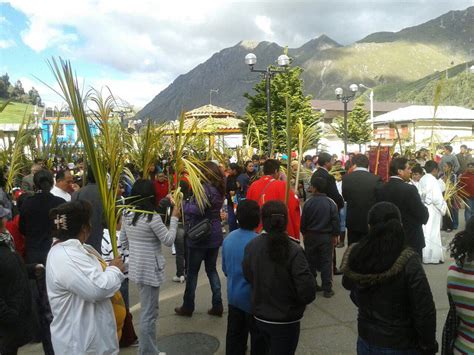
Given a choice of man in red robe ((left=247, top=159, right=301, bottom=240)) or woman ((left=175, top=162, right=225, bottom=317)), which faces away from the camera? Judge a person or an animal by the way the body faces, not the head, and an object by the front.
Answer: the man in red robe

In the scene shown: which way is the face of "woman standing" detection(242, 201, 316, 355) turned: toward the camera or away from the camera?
away from the camera

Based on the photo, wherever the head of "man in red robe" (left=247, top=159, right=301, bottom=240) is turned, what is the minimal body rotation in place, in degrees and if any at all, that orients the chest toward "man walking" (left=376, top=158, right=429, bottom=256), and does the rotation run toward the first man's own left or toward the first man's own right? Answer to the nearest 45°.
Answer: approximately 90° to the first man's own right

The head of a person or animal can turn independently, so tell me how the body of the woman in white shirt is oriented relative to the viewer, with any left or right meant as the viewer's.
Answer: facing away from the viewer and to the right of the viewer

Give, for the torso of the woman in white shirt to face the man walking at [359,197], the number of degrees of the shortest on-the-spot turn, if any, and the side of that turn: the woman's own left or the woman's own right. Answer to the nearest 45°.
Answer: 0° — they already face them

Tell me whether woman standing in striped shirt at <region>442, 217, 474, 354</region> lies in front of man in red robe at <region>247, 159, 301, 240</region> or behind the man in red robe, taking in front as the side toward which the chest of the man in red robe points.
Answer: behind

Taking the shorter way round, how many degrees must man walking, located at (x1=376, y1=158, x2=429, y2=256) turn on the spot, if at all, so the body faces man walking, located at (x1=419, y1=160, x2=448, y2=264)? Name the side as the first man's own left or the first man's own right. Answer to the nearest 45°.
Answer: approximately 45° to the first man's own left
